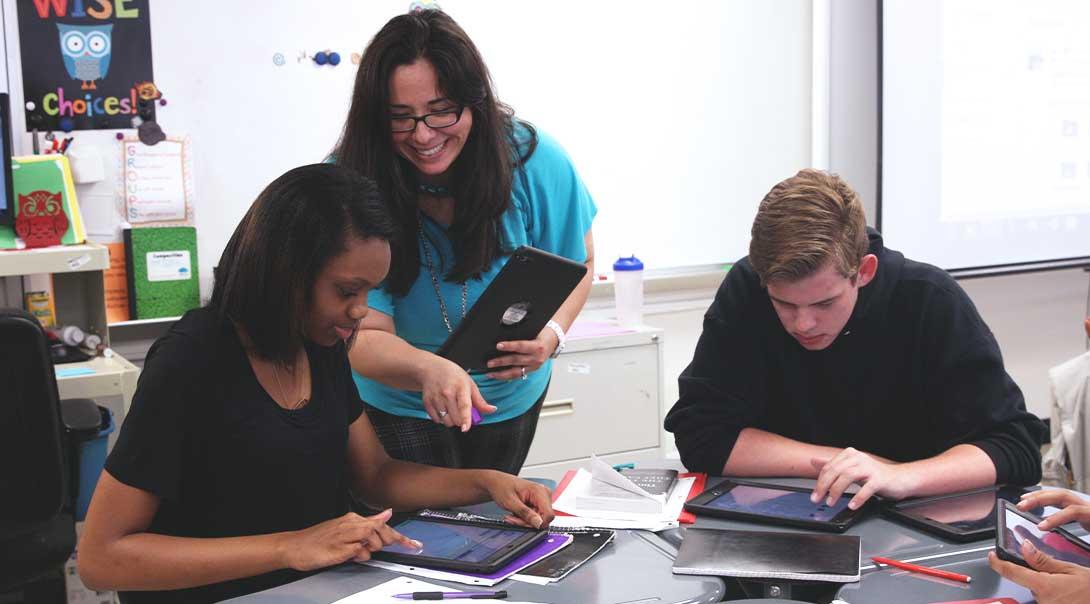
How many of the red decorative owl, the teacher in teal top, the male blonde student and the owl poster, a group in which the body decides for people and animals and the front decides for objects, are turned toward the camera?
4

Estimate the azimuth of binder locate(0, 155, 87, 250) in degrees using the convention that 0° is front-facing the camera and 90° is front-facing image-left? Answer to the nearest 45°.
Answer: approximately 0°

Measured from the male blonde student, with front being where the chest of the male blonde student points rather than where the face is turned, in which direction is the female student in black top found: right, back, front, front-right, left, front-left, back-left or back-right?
front-right

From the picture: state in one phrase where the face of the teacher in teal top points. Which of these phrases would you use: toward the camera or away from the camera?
toward the camera

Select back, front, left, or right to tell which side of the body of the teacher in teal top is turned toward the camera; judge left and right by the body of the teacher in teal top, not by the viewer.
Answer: front

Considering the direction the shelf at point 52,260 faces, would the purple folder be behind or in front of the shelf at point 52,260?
in front

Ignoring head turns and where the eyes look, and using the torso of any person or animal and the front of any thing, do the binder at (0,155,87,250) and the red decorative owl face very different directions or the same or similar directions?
same or similar directions

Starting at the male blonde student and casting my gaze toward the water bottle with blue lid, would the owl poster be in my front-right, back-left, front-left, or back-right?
front-left

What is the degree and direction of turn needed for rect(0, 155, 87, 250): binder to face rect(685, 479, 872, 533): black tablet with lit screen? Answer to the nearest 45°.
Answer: approximately 45° to its left

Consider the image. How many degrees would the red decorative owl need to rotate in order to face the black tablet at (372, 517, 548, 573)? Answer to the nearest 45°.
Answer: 0° — it already faces it

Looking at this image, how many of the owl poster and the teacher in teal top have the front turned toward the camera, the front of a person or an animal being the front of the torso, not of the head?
2

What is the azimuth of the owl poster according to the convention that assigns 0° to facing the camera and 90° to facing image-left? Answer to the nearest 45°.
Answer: approximately 0°

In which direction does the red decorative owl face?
toward the camera

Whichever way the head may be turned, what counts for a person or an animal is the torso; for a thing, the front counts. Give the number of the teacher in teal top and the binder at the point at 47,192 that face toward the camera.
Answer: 2

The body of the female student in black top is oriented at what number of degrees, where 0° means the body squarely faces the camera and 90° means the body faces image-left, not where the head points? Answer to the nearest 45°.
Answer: approximately 315°
